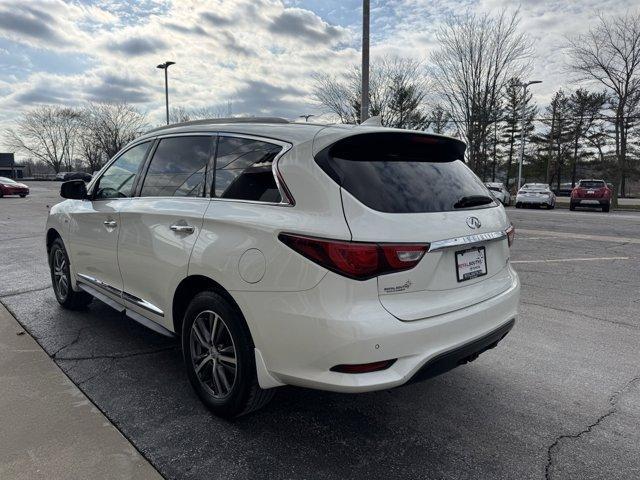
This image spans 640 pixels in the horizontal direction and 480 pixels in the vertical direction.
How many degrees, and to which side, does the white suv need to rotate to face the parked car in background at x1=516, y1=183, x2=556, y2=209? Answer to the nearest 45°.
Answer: approximately 90° to its right

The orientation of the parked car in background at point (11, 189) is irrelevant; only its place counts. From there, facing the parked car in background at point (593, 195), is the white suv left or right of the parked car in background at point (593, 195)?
right

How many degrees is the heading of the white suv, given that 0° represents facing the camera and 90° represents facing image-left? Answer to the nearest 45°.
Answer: approximately 135°

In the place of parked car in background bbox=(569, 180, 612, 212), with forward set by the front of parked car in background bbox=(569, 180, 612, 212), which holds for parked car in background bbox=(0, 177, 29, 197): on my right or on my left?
on my left

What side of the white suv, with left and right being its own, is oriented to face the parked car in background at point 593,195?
right

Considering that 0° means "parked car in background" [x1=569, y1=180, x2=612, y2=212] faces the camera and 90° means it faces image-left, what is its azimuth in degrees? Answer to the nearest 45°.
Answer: approximately 180°

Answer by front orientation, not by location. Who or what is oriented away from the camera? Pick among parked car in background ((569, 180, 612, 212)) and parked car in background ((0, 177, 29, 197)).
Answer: parked car in background ((569, 180, 612, 212))
